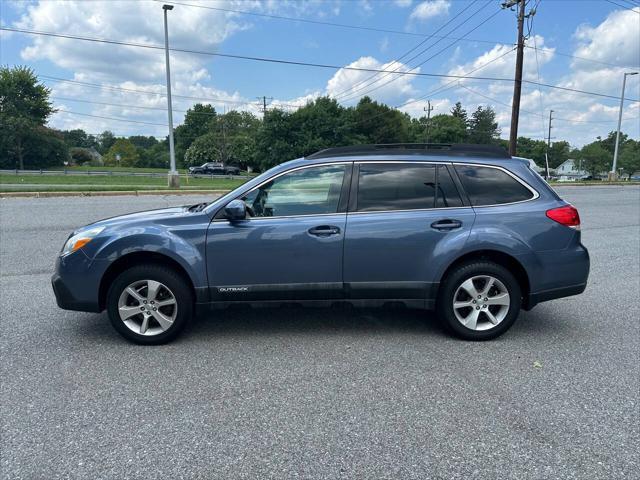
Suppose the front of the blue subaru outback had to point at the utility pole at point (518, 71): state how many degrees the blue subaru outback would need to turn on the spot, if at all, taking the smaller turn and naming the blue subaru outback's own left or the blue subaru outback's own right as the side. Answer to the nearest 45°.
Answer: approximately 135° to the blue subaru outback's own right

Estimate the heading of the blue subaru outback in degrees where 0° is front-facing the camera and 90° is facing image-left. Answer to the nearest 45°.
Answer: approximately 90°
